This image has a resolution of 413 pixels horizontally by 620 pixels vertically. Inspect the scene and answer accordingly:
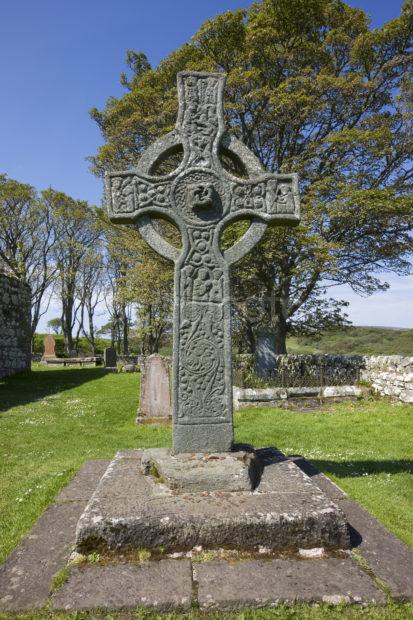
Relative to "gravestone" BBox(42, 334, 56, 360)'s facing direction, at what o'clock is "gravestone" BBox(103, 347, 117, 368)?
"gravestone" BBox(103, 347, 117, 368) is roughly at 11 o'clock from "gravestone" BBox(42, 334, 56, 360).

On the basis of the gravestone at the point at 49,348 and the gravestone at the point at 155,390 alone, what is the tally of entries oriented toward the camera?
2

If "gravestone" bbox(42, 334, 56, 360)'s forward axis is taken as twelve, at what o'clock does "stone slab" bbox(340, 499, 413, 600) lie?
The stone slab is roughly at 12 o'clock from the gravestone.

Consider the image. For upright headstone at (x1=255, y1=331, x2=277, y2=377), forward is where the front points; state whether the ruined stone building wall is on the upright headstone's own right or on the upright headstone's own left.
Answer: on the upright headstone's own right

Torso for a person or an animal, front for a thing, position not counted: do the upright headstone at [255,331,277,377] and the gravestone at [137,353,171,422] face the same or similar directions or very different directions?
same or similar directions

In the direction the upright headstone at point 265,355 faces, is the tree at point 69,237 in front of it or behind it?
behind

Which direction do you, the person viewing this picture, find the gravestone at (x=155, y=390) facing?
facing the viewer

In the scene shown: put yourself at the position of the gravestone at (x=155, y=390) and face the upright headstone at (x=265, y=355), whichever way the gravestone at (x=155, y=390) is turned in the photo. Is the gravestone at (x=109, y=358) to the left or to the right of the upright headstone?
left

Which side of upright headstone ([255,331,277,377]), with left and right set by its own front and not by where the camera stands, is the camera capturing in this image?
front

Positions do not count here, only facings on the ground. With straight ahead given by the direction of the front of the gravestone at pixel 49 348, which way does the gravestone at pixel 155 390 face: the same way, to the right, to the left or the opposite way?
the same way

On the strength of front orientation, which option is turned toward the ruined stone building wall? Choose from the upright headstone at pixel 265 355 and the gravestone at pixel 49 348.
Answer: the gravestone

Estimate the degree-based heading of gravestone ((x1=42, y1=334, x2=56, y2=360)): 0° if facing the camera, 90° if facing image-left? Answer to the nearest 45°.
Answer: approximately 0°

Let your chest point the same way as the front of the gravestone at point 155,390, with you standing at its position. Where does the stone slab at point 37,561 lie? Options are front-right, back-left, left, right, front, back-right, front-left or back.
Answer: front

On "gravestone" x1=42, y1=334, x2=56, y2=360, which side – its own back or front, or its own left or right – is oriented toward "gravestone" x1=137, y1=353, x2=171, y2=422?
front
